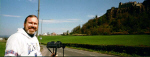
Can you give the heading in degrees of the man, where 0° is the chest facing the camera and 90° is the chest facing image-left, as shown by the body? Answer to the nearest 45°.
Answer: approximately 315°
